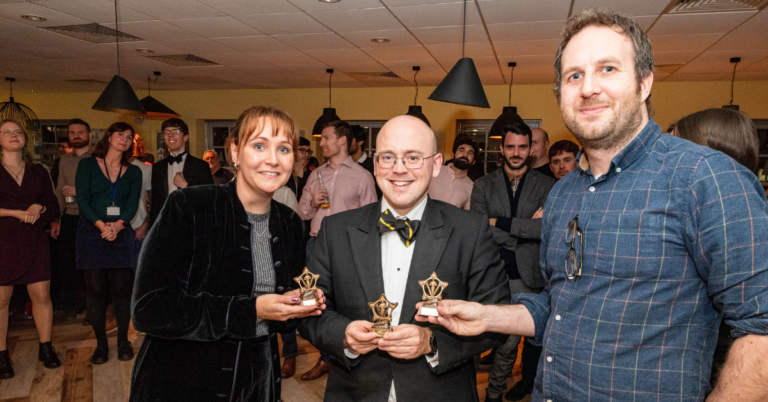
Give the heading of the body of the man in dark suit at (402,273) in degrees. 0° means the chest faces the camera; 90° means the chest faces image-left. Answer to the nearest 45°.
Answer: approximately 0°

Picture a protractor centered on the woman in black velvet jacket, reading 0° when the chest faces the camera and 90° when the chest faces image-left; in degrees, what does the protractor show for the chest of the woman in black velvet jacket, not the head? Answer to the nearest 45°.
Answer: approximately 315°

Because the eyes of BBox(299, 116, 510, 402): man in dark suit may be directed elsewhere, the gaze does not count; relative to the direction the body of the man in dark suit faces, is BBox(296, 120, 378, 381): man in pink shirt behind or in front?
behind

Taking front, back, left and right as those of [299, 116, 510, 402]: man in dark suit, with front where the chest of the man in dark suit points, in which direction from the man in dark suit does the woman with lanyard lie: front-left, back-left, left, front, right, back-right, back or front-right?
back-right

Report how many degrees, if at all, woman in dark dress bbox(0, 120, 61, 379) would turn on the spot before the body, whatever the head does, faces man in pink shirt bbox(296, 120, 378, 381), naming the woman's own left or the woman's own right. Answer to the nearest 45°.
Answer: approximately 45° to the woman's own left

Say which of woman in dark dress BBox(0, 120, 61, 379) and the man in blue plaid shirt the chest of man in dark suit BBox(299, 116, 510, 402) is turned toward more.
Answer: the man in blue plaid shirt

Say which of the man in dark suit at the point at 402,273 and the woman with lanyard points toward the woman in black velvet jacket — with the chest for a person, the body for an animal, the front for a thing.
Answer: the woman with lanyard

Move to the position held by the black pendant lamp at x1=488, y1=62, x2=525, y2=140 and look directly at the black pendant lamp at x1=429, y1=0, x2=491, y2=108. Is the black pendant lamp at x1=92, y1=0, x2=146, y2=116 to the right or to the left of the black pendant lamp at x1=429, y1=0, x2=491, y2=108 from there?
right

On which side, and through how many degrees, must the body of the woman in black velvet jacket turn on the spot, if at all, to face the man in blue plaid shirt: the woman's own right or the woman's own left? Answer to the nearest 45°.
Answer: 0° — they already face them
